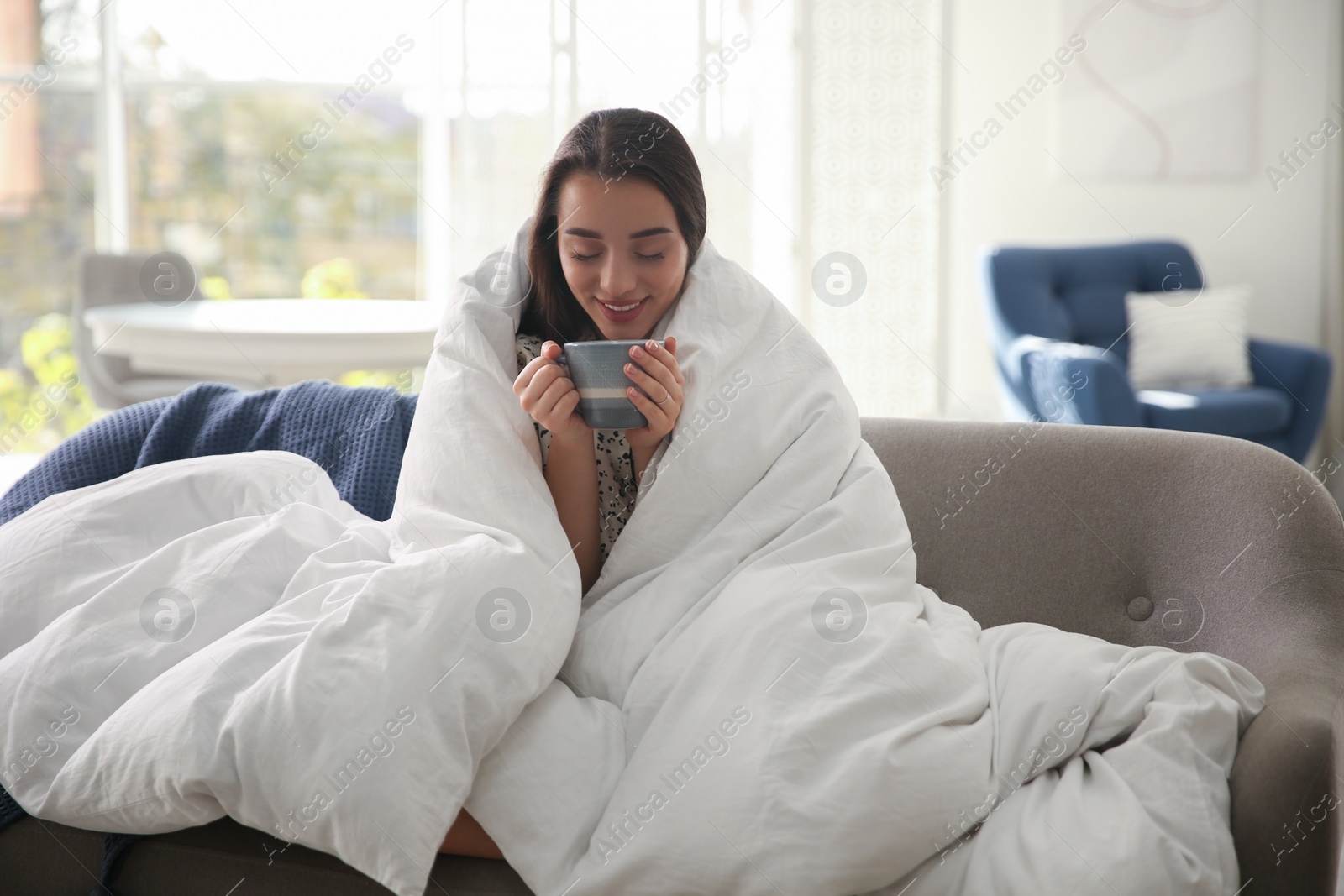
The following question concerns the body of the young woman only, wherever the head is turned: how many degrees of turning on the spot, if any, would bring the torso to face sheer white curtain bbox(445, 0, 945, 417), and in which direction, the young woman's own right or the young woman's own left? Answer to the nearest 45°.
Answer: approximately 180°

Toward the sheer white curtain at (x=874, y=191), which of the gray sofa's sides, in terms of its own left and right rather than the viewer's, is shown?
back

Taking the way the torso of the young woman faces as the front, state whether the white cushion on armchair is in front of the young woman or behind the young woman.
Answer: behind

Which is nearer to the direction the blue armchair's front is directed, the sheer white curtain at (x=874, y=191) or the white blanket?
the white blanket

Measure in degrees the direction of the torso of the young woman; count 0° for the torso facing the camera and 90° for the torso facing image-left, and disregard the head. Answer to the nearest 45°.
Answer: approximately 0°

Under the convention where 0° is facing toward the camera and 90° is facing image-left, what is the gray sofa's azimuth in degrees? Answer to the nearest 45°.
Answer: approximately 0°

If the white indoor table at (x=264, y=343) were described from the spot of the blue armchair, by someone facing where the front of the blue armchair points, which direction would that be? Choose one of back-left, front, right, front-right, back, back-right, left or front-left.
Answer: right

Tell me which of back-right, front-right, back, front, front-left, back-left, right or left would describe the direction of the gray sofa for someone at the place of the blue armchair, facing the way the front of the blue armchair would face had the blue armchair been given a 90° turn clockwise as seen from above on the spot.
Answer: front-left

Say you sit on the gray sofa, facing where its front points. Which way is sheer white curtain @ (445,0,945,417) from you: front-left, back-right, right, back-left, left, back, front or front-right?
back

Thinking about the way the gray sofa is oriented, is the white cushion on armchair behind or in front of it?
behind
